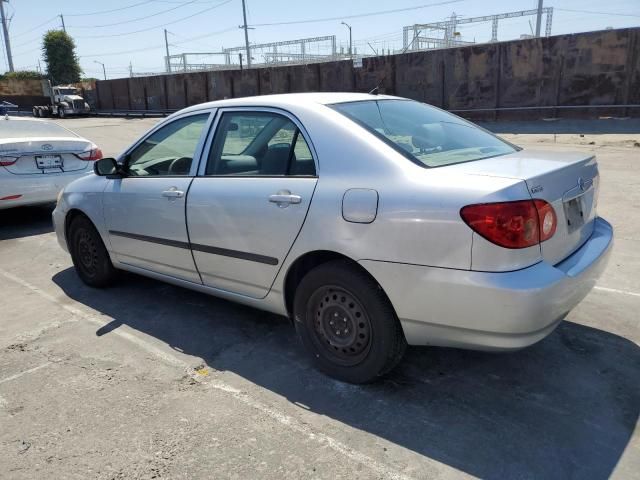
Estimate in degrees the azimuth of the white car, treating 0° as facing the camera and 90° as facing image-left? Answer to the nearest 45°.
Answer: approximately 135°

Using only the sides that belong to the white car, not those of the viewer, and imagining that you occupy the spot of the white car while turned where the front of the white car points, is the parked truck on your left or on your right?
on your right

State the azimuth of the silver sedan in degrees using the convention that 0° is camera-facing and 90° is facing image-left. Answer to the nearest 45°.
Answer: approximately 135°

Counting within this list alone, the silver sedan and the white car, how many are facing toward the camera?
0

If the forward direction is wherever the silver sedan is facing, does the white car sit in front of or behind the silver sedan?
in front

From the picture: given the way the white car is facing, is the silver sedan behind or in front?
behind

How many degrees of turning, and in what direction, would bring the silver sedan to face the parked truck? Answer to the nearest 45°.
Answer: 0° — it already faces it

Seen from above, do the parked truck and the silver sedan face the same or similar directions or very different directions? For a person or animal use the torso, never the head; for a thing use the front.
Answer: very different directions

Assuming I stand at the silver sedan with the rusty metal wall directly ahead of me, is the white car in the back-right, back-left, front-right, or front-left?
front-left
